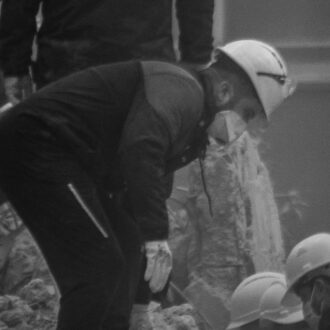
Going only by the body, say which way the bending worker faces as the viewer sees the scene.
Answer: to the viewer's right

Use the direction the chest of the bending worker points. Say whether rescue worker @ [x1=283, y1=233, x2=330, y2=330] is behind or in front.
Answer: in front

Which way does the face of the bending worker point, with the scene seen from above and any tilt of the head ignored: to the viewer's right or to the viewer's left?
to the viewer's right
